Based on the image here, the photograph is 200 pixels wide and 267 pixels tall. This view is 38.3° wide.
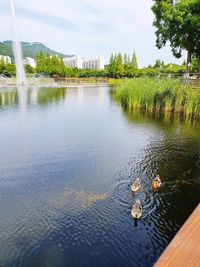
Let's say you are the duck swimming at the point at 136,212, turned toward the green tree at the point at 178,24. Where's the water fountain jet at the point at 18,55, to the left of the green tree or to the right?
left

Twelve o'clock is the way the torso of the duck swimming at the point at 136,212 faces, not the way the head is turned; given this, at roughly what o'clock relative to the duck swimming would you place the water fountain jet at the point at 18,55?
The water fountain jet is roughly at 11 o'clock from the duck swimming.

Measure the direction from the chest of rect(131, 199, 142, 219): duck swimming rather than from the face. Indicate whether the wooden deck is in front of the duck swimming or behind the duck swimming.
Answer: behind

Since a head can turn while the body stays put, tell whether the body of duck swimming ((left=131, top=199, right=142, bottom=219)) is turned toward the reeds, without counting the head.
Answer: yes

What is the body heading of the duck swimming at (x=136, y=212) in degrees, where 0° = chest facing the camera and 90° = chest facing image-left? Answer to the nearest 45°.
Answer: approximately 180°

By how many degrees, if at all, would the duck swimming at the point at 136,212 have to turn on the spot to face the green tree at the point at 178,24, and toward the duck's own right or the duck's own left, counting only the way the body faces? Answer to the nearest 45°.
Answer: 0° — it already faces it
